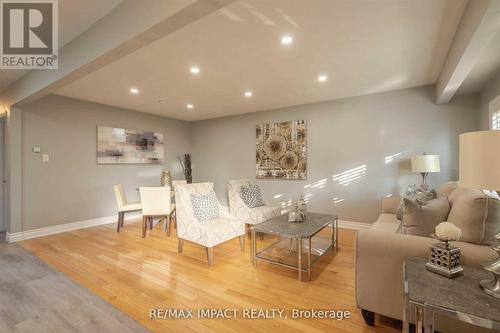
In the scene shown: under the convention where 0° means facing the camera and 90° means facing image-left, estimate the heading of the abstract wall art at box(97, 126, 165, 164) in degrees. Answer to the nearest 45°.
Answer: approximately 315°

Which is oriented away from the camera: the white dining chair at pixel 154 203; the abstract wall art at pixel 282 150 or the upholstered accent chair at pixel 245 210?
the white dining chair

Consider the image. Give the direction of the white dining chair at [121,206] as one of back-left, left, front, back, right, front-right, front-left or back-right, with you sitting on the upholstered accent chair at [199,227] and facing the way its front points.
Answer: back

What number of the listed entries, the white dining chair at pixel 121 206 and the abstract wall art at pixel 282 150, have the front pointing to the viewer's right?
1

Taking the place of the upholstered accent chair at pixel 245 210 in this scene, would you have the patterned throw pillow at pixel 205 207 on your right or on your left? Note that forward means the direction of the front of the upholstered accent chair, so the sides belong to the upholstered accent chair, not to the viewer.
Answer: on your right

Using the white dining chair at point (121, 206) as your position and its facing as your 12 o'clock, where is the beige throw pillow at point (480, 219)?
The beige throw pillow is roughly at 2 o'clock from the white dining chair.

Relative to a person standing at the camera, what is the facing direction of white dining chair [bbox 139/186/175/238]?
facing away from the viewer

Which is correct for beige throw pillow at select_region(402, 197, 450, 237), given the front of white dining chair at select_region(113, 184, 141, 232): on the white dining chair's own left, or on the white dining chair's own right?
on the white dining chair's own right

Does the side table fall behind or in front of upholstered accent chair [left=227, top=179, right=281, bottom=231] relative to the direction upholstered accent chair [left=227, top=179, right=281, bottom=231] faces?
in front

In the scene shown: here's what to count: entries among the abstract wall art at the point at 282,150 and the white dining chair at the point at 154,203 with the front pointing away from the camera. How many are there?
1

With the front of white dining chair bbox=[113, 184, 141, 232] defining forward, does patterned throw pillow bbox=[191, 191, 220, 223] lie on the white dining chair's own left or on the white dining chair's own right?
on the white dining chair's own right

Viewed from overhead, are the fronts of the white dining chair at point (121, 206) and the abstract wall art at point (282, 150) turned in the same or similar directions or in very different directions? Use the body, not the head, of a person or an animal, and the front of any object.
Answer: very different directions

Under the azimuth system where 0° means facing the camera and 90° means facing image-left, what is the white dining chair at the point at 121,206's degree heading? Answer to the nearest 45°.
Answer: approximately 270°

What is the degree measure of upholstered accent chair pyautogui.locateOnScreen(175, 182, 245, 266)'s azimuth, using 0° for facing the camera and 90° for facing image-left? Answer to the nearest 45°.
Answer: approximately 315°

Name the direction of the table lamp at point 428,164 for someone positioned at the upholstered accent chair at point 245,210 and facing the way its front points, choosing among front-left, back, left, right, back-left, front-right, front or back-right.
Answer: front-left
